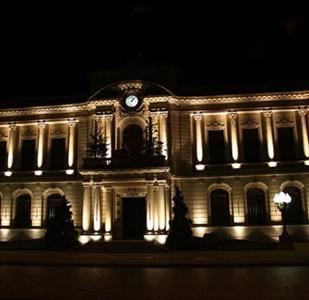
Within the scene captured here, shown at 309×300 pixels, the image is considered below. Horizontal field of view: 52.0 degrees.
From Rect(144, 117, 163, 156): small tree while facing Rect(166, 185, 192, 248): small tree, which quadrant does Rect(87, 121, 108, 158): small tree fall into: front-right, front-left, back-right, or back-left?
back-right

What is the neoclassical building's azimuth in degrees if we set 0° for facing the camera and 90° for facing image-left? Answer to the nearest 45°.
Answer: approximately 0°

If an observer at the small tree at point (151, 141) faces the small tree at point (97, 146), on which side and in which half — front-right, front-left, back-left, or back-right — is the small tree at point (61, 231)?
front-left

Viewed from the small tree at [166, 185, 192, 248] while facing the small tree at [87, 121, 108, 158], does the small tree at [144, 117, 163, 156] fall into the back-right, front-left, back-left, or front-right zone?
front-right
